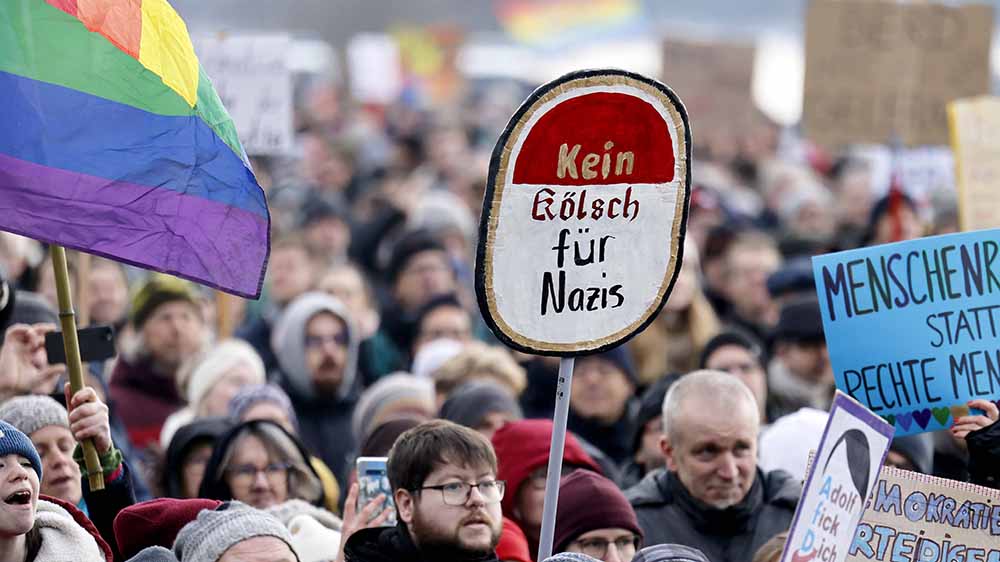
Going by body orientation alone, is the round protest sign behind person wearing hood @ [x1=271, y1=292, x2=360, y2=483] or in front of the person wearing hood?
in front

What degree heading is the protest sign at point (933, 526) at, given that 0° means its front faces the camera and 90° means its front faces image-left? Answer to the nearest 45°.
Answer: approximately 0°

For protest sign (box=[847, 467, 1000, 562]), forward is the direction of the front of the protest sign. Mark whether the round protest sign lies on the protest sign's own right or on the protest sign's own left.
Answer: on the protest sign's own right

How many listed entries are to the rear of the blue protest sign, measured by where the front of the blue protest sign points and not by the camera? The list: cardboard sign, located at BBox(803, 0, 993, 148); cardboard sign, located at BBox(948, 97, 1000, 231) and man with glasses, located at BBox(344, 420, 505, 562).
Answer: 2

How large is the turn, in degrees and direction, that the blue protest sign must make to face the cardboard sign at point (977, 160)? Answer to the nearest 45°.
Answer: approximately 180°

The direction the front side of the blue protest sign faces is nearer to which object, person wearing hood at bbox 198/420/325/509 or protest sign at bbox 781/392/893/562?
the protest sign
